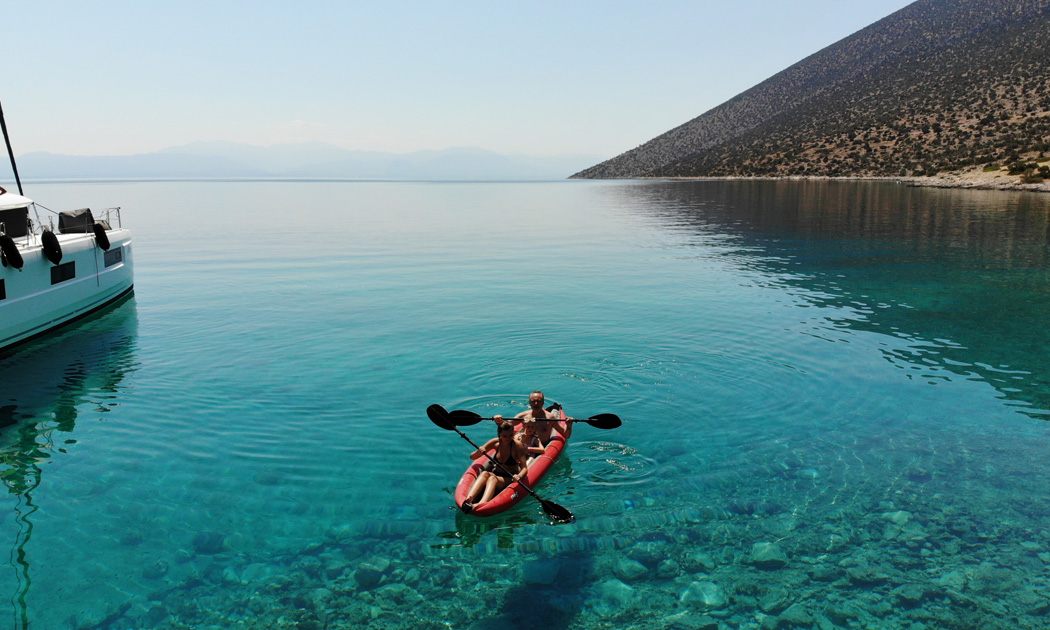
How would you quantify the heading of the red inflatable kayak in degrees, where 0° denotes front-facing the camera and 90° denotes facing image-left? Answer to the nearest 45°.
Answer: approximately 45°

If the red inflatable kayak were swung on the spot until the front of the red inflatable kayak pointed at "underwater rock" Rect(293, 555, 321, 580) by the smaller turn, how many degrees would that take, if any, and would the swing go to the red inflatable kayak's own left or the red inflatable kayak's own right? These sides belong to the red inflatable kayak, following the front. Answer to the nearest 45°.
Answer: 0° — it already faces it

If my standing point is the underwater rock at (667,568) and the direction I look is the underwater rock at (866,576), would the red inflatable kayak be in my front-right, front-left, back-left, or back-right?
back-left

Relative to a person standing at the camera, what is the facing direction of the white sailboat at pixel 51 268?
facing away from the viewer and to the right of the viewer

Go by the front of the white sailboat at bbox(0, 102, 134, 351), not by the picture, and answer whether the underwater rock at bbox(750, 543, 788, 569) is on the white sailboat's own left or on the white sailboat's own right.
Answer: on the white sailboat's own right

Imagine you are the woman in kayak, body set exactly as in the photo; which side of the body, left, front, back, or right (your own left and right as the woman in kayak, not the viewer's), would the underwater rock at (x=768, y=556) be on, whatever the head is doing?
left

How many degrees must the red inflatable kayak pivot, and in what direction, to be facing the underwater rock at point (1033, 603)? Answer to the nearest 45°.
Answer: approximately 90° to its left

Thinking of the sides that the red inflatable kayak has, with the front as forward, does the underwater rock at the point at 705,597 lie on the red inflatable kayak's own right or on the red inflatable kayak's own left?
on the red inflatable kayak's own left

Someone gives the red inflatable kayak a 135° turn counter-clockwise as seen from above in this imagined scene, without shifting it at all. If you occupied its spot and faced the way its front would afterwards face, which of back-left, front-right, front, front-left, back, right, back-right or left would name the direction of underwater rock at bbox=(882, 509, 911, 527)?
front

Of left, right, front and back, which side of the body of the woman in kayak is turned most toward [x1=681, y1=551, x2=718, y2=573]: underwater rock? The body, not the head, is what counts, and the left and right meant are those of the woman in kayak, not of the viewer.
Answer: left
